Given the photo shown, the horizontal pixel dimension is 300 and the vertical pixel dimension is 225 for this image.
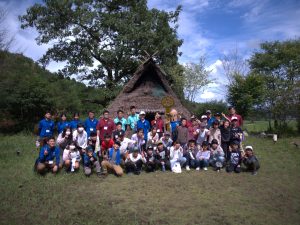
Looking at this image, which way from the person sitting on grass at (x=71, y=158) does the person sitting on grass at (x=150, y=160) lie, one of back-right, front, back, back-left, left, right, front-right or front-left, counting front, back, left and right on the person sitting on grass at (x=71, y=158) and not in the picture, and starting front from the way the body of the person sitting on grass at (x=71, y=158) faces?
left

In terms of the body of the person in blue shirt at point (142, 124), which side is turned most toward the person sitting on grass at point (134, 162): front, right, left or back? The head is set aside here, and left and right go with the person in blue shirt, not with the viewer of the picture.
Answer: front

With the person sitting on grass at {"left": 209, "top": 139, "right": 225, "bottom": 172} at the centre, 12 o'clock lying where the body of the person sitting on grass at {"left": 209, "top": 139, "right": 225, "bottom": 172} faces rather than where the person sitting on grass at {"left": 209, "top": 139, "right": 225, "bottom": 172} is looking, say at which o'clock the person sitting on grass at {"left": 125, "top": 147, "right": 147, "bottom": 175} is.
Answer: the person sitting on grass at {"left": 125, "top": 147, "right": 147, "bottom": 175} is roughly at 2 o'clock from the person sitting on grass at {"left": 209, "top": 139, "right": 225, "bottom": 172}.

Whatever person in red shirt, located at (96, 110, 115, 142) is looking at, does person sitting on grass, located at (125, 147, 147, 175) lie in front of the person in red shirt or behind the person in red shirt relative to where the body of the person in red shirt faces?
in front

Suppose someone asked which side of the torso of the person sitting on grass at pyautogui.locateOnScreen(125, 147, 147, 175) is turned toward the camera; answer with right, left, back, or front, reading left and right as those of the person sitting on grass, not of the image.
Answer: front

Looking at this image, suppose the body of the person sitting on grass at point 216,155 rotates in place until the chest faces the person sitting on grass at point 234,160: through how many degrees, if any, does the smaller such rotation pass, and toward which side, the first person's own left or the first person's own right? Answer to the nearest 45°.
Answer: approximately 90° to the first person's own left

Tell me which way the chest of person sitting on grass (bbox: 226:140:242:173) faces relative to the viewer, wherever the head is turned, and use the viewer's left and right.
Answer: facing the viewer

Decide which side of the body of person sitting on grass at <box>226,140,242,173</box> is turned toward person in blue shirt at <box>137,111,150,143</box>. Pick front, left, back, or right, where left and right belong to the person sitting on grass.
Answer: right

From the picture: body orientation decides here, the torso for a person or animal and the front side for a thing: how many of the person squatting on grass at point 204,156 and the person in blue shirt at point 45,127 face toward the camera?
2
